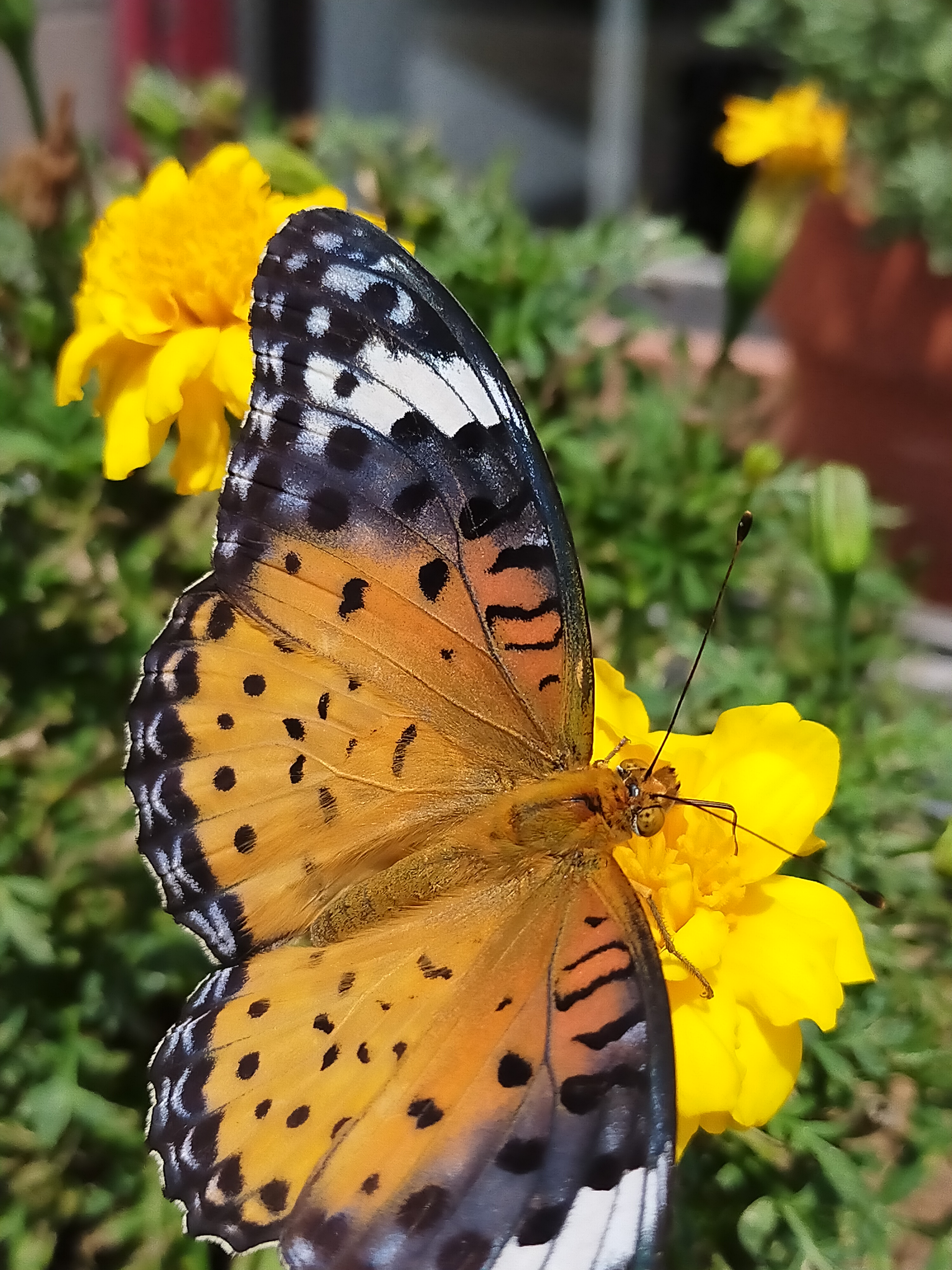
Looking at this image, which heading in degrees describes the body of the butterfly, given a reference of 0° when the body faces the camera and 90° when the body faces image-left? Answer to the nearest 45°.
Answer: approximately 270°

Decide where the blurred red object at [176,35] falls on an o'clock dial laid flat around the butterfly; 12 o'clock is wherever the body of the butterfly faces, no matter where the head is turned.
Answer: The blurred red object is roughly at 8 o'clock from the butterfly.
